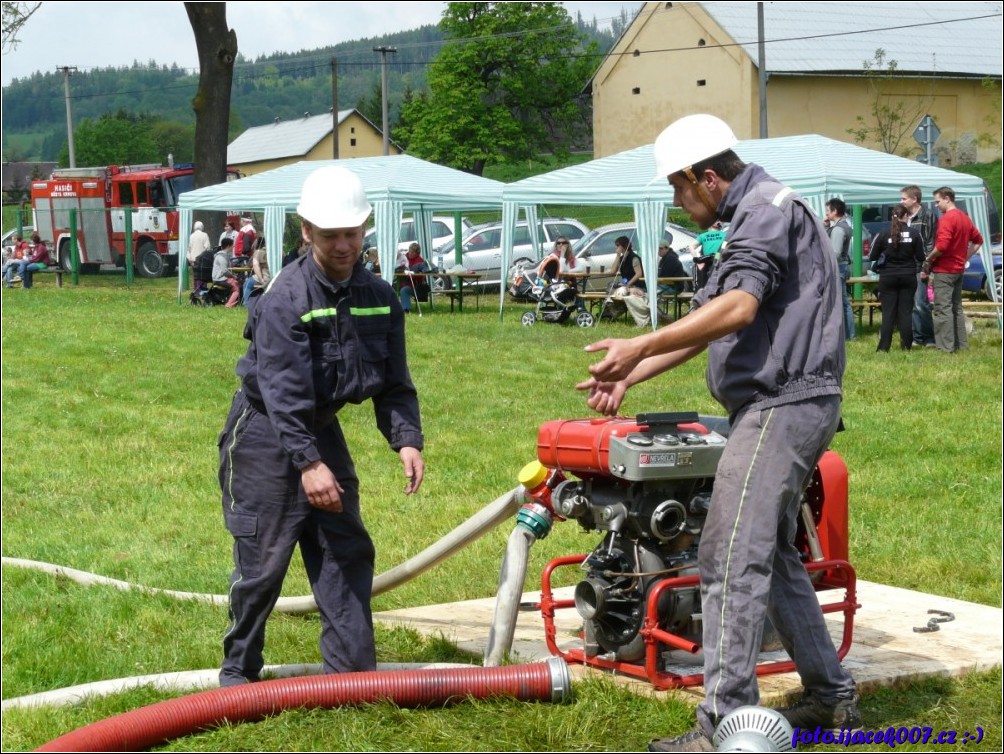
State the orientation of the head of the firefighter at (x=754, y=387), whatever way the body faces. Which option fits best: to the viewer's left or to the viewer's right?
to the viewer's left

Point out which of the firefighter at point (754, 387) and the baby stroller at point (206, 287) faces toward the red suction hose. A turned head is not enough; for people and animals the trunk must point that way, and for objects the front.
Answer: the firefighter

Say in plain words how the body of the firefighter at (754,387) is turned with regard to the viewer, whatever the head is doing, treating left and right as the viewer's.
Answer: facing to the left of the viewer

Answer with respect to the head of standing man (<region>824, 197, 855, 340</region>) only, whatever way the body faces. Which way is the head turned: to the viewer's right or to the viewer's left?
to the viewer's left

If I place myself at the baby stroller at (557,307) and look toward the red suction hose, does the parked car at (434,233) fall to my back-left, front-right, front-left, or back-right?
back-right

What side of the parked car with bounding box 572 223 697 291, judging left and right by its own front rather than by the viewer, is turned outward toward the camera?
left

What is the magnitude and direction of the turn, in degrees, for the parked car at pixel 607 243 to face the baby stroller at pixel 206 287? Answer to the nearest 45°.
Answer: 0° — it already faces it

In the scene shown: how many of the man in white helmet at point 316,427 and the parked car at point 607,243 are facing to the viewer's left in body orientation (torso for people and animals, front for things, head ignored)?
1

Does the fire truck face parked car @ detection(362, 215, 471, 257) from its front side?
yes

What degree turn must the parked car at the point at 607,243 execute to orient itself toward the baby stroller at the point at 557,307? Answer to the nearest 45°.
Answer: approximately 90° to its left
